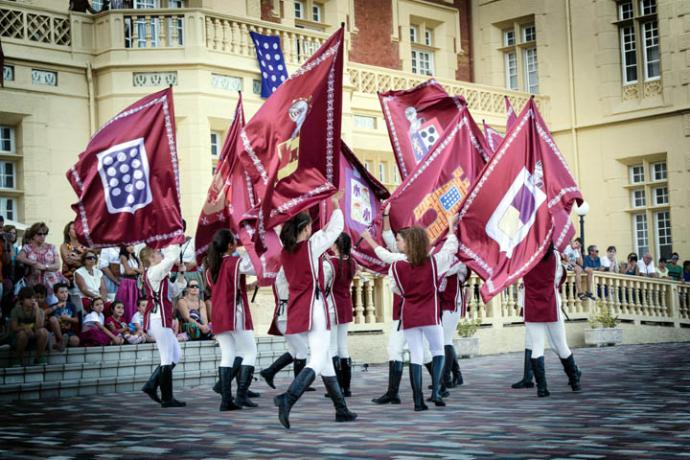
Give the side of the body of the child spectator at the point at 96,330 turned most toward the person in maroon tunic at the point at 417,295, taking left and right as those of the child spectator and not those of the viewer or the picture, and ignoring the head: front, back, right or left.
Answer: front

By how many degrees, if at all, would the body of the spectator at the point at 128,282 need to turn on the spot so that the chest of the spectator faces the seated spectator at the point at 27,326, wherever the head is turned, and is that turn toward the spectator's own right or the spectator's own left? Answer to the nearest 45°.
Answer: approximately 90° to the spectator's own right

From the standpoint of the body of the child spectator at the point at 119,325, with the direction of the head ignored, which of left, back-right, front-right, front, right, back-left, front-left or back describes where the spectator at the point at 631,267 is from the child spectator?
left

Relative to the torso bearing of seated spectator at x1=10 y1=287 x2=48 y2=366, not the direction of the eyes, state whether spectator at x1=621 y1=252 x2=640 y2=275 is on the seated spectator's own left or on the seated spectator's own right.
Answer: on the seated spectator's own left

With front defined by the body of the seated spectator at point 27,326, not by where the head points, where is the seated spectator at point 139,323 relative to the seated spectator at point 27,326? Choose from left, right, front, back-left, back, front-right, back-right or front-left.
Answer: left

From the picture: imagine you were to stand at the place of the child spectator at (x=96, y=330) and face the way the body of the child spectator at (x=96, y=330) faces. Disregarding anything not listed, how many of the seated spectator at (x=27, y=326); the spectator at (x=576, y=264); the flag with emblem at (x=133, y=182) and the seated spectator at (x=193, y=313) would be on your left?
2

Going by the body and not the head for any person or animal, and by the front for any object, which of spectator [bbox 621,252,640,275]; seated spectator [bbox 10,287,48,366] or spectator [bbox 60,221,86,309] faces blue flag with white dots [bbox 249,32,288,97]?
spectator [bbox 621,252,640,275]

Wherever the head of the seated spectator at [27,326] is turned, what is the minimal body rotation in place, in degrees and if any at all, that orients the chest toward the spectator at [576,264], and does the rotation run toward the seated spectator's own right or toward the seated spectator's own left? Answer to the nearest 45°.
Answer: approximately 90° to the seated spectator's own left

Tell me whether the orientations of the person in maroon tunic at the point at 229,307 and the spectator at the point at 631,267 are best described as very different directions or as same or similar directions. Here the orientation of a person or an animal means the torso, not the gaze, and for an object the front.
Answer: very different directions

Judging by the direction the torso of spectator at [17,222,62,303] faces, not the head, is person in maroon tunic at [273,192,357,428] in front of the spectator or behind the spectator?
in front

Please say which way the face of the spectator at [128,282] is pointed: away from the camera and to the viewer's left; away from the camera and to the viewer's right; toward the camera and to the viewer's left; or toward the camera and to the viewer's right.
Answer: toward the camera and to the viewer's right
